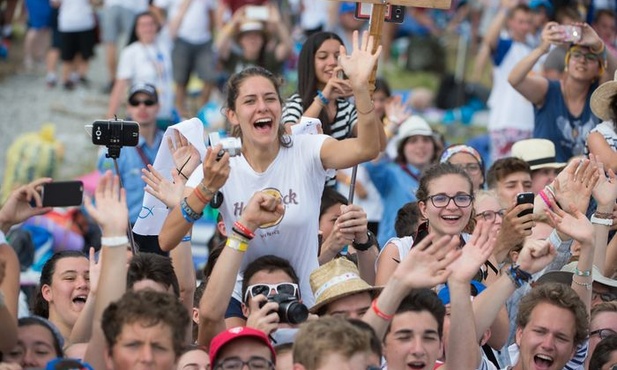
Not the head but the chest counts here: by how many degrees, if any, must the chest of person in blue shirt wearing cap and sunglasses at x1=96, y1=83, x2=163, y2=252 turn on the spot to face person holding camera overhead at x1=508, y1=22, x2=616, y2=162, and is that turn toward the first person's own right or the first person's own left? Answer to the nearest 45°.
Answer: approximately 45° to the first person's own left

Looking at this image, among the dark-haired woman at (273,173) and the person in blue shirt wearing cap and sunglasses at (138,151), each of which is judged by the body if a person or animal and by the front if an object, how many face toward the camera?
2

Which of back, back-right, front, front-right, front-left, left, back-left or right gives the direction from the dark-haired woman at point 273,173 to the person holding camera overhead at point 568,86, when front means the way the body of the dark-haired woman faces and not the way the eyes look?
back-left

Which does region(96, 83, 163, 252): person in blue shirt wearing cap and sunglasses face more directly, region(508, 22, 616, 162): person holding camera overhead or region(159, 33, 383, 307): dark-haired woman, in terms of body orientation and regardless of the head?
the dark-haired woman

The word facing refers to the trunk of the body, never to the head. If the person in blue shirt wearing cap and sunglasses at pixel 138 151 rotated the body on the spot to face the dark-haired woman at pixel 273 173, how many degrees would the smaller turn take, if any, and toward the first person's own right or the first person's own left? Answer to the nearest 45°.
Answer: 0° — they already face them

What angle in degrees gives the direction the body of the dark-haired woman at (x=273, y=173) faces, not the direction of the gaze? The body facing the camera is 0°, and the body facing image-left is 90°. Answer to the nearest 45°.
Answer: approximately 0°
